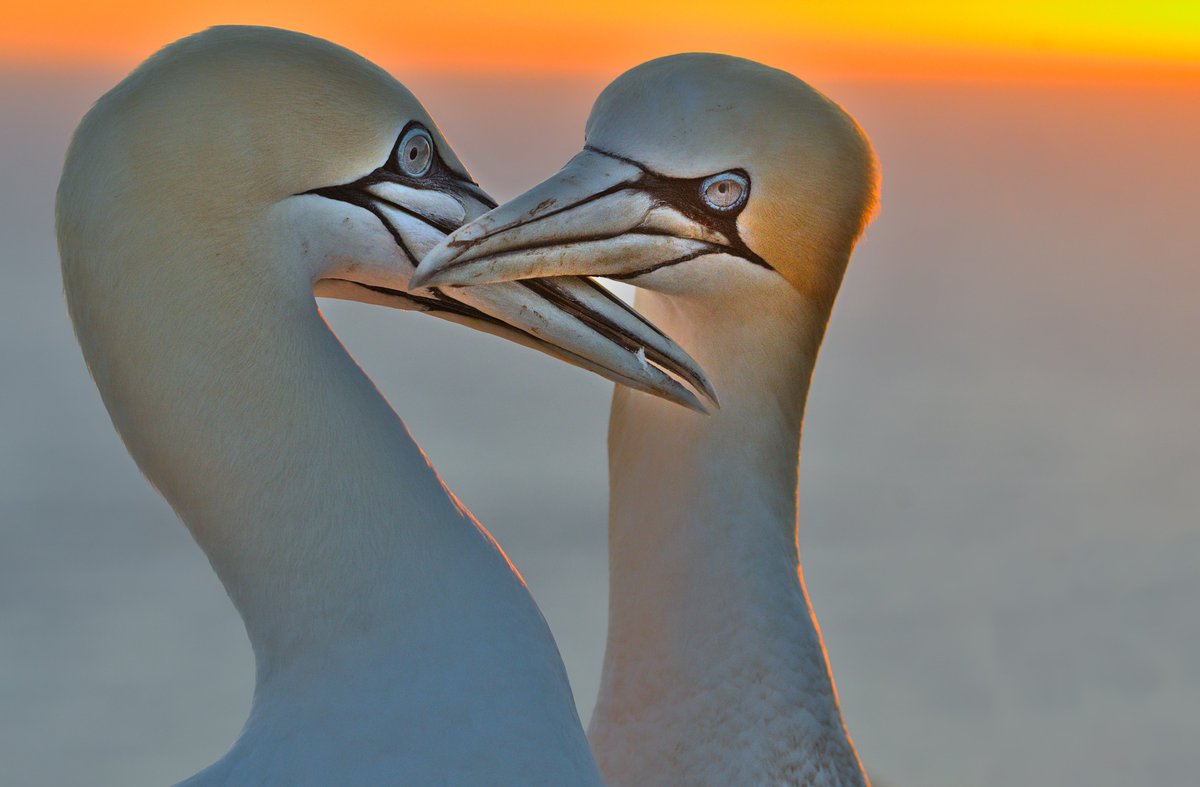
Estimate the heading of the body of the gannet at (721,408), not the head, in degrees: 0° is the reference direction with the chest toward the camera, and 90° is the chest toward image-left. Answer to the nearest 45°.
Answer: approximately 90°

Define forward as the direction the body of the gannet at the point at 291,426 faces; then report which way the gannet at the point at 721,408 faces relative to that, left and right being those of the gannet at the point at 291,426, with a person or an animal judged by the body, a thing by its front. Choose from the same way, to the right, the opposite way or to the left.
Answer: the opposite way

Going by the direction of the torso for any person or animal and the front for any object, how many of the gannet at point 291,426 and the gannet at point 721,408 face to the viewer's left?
1

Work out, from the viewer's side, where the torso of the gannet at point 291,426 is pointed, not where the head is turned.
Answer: to the viewer's right

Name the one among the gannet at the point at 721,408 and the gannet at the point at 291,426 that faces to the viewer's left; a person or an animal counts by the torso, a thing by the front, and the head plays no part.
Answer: the gannet at the point at 721,408

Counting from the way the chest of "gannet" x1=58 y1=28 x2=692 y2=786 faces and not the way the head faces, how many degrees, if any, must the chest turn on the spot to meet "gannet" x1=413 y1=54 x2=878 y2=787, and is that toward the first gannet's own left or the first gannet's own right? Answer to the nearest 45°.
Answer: approximately 45° to the first gannet's own left
